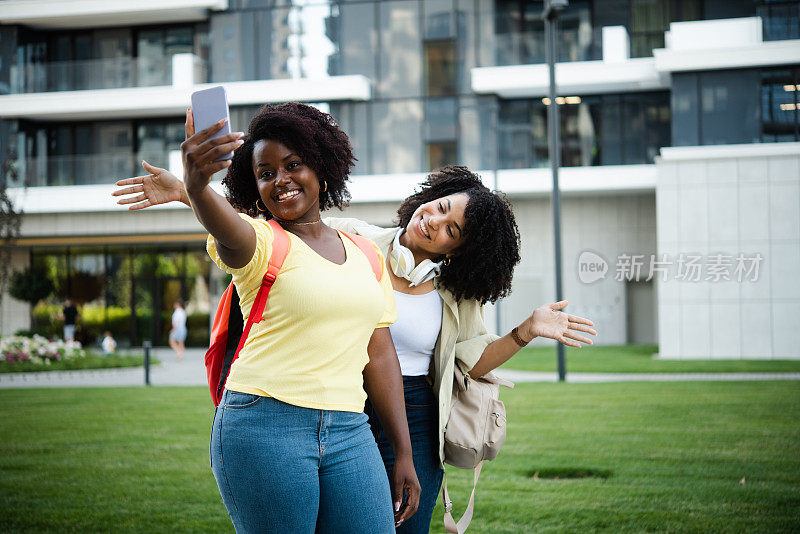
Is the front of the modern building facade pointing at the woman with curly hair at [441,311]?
yes

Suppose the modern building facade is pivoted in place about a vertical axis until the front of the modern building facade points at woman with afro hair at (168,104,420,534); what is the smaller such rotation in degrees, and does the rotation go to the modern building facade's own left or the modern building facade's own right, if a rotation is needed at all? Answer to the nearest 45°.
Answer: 0° — it already faces them

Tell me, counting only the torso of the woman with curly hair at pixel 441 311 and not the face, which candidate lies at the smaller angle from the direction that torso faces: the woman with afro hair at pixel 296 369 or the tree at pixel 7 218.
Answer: the woman with afro hair

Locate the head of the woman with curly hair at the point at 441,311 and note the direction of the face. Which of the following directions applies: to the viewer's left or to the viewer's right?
to the viewer's left

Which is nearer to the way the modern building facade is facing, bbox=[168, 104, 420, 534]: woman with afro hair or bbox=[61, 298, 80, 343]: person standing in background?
the woman with afro hair

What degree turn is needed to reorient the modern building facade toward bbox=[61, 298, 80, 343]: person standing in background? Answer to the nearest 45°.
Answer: approximately 90° to its right

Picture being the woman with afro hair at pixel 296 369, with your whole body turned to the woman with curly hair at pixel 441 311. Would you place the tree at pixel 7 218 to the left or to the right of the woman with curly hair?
left
